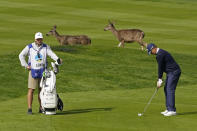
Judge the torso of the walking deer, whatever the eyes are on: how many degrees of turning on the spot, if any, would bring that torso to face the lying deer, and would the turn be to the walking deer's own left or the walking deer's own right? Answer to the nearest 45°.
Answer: approximately 45° to the walking deer's own left

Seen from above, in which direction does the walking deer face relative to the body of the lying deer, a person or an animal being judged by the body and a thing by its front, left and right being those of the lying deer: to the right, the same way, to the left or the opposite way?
the same way

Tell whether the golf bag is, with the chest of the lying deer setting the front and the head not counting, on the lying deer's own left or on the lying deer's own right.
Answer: on the lying deer's own left

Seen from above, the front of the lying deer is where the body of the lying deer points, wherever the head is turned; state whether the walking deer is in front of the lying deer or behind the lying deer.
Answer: behind

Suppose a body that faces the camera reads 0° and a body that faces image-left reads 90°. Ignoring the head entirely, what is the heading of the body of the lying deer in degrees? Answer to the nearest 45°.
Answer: approximately 90°

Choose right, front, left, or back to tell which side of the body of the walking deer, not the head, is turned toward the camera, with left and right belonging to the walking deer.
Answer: left

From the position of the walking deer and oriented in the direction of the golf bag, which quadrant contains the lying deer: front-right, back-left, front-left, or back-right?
front-right

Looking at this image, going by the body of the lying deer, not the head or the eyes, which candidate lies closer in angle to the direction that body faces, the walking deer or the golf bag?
the golf bag

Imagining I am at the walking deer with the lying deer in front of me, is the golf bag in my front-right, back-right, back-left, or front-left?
front-left
